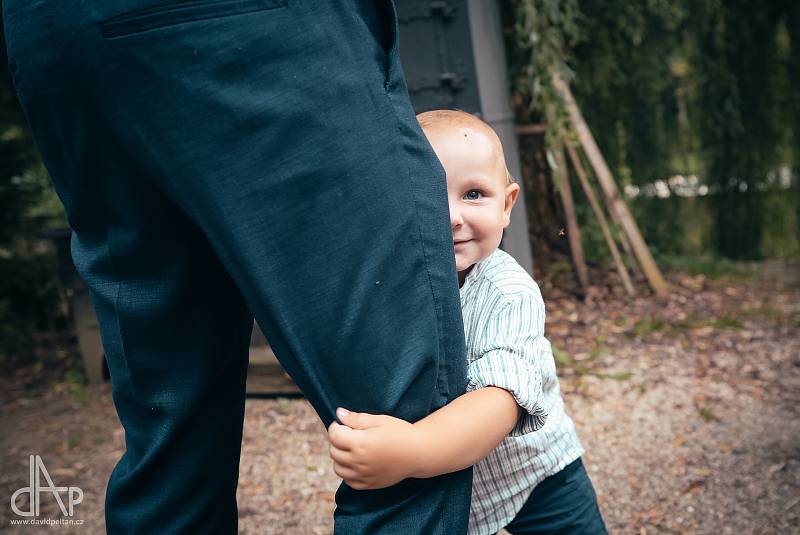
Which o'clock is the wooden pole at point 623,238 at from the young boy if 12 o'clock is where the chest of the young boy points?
The wooden pole is roughly at 5 o'clock from the young boy.

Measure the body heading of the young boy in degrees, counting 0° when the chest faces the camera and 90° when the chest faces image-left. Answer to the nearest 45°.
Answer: approximately 45°

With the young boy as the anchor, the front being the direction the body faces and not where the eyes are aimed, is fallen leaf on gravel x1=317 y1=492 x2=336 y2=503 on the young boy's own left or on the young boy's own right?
on the young boy's own right

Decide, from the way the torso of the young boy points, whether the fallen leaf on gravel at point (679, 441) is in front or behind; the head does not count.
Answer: behind

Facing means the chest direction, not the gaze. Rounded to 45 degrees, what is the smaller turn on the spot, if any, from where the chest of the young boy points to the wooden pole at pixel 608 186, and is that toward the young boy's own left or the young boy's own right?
approximately 135° to the young boy's own right

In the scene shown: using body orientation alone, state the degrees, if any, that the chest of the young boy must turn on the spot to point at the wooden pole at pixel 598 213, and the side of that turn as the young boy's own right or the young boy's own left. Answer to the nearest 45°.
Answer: approximately 135° to the young boy's own right

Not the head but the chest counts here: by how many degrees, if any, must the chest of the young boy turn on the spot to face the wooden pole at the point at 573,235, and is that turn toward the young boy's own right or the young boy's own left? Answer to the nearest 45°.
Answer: approximately 135° to the young boy's own right

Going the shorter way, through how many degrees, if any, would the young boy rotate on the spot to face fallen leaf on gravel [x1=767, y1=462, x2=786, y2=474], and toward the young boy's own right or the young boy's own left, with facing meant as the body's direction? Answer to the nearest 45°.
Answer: approximately 180°

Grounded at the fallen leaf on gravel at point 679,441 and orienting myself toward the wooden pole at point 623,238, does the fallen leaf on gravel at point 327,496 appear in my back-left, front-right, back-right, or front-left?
back-left

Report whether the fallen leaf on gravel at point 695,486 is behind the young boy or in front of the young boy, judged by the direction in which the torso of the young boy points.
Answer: behind
